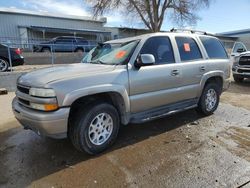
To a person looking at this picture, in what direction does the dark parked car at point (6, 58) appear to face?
facing to the left of the viewer

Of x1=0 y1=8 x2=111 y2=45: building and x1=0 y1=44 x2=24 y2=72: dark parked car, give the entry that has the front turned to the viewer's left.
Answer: the dark parked car

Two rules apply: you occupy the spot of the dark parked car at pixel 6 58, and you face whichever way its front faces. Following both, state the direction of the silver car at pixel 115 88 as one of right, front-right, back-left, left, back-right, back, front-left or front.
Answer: left

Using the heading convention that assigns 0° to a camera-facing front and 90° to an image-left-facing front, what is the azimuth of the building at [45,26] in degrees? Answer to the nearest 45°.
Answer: approximately 315°

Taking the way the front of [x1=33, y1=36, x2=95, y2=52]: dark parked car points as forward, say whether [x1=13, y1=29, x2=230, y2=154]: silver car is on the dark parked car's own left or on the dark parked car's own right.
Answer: on the dark parked car's own left

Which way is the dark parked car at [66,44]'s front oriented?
to the viewer's left

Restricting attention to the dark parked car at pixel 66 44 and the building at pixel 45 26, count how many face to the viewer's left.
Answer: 1
